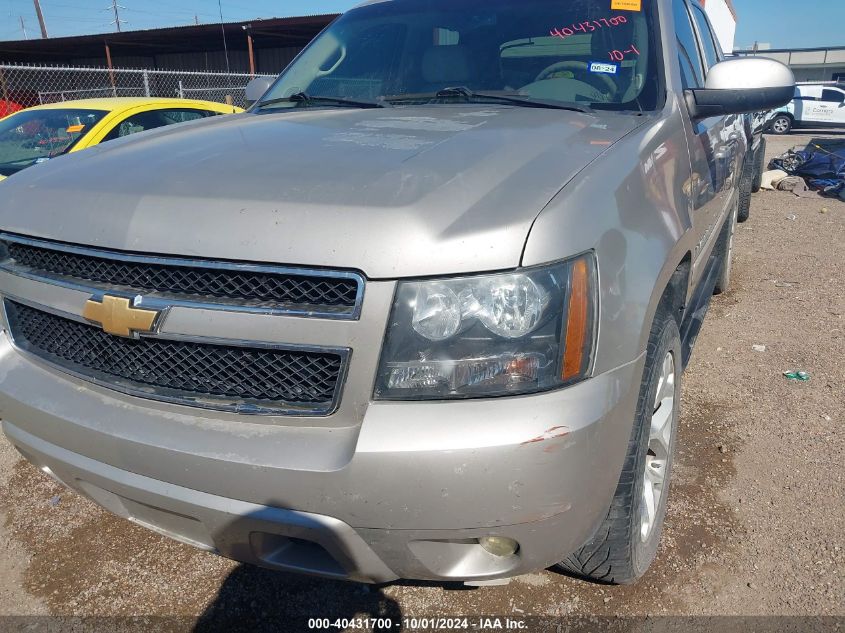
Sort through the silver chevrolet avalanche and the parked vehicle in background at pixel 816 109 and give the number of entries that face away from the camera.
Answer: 0

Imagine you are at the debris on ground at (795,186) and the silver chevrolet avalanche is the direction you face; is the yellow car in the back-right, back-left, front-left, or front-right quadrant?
front-right

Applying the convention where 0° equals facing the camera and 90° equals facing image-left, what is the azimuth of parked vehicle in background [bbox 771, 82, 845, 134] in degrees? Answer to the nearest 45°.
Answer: approximately 90°

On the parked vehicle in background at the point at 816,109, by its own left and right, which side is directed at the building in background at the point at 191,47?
front

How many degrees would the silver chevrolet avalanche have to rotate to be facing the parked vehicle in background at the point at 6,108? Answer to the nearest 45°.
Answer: approximately 90° to its right

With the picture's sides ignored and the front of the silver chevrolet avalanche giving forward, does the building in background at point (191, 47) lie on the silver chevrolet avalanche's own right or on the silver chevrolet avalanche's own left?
on the silver chevrolet avalanche's own right

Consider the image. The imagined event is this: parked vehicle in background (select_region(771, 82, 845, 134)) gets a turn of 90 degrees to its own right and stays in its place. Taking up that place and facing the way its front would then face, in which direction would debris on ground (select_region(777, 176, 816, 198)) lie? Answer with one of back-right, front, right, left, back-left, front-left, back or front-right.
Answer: back
